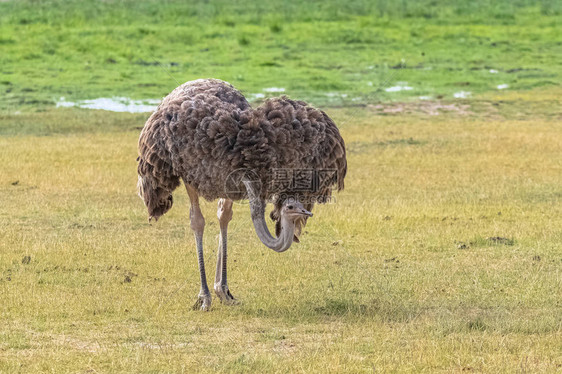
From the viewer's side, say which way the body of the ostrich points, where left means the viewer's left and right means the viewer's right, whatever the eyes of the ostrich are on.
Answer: facing the viewer and to the right of the viewer
